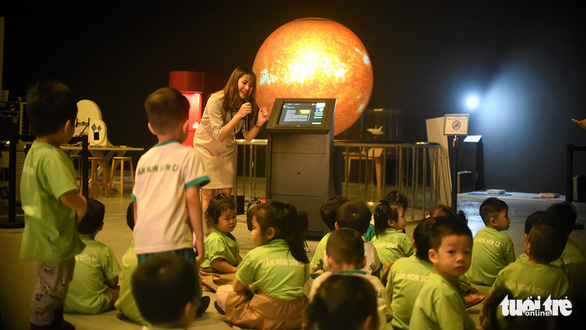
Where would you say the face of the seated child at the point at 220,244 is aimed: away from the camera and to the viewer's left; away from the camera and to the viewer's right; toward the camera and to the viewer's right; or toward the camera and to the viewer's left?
toward the camera and to the viewer's right

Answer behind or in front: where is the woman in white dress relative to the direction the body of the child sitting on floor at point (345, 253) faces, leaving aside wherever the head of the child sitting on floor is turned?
in front

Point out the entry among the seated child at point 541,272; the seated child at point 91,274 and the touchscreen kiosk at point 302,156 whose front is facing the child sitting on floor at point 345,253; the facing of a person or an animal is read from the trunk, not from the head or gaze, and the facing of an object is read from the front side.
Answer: the touchscreen kiosk

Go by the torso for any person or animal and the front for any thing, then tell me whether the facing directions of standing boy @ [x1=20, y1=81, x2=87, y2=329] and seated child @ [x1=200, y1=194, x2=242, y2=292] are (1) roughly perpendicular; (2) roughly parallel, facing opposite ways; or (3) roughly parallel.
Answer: roughly perpendicular

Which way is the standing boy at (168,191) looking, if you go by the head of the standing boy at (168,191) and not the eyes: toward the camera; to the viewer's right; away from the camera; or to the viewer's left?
away from the camera

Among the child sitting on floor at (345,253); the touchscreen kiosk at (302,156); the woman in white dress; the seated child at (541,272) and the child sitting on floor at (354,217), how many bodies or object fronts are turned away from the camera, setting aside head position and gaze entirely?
3

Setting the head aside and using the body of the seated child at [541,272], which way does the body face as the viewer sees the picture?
away from the camera

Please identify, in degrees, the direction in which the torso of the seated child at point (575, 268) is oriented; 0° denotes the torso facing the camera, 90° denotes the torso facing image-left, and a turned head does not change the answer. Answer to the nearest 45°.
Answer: approximately 135°

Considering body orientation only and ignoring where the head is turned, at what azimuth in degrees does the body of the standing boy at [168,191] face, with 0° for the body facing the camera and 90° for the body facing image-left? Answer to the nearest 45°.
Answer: approximately 225°

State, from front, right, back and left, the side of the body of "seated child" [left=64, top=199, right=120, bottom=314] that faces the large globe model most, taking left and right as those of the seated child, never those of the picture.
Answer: front

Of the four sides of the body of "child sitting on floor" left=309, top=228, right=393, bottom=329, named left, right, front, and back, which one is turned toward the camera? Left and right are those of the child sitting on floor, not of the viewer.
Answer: back

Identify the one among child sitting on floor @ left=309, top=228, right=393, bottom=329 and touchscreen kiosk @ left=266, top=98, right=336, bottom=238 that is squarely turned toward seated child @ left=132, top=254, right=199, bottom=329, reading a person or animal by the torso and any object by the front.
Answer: the touchscreen kiosk

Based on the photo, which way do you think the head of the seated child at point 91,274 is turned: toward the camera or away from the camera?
away from the camera
